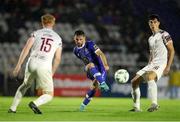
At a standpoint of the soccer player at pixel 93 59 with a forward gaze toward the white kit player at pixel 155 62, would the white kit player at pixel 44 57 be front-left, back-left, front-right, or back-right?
back-right

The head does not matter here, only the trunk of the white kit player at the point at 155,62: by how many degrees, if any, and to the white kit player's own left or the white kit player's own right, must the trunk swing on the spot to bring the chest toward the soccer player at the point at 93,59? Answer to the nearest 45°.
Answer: approximately 45° to the white kit player's own right

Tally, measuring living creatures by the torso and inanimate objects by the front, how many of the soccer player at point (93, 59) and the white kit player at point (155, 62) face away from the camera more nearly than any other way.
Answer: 0

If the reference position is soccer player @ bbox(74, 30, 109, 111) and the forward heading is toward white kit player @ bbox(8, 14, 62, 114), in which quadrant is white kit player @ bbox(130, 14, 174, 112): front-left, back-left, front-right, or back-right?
back-left

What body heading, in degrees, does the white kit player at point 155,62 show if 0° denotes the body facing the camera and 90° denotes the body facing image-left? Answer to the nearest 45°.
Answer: approximately 45°

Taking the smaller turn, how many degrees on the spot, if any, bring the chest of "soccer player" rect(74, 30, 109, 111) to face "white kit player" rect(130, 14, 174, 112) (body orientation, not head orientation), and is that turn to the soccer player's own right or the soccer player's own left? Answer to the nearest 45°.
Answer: approximately 135° to the soccer player's own left

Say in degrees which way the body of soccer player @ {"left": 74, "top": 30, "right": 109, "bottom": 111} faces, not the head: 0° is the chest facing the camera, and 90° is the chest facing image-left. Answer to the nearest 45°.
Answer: approximately 45°

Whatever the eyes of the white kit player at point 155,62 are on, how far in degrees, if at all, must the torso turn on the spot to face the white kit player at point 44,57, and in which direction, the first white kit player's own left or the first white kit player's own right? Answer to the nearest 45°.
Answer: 0° — they already face them
